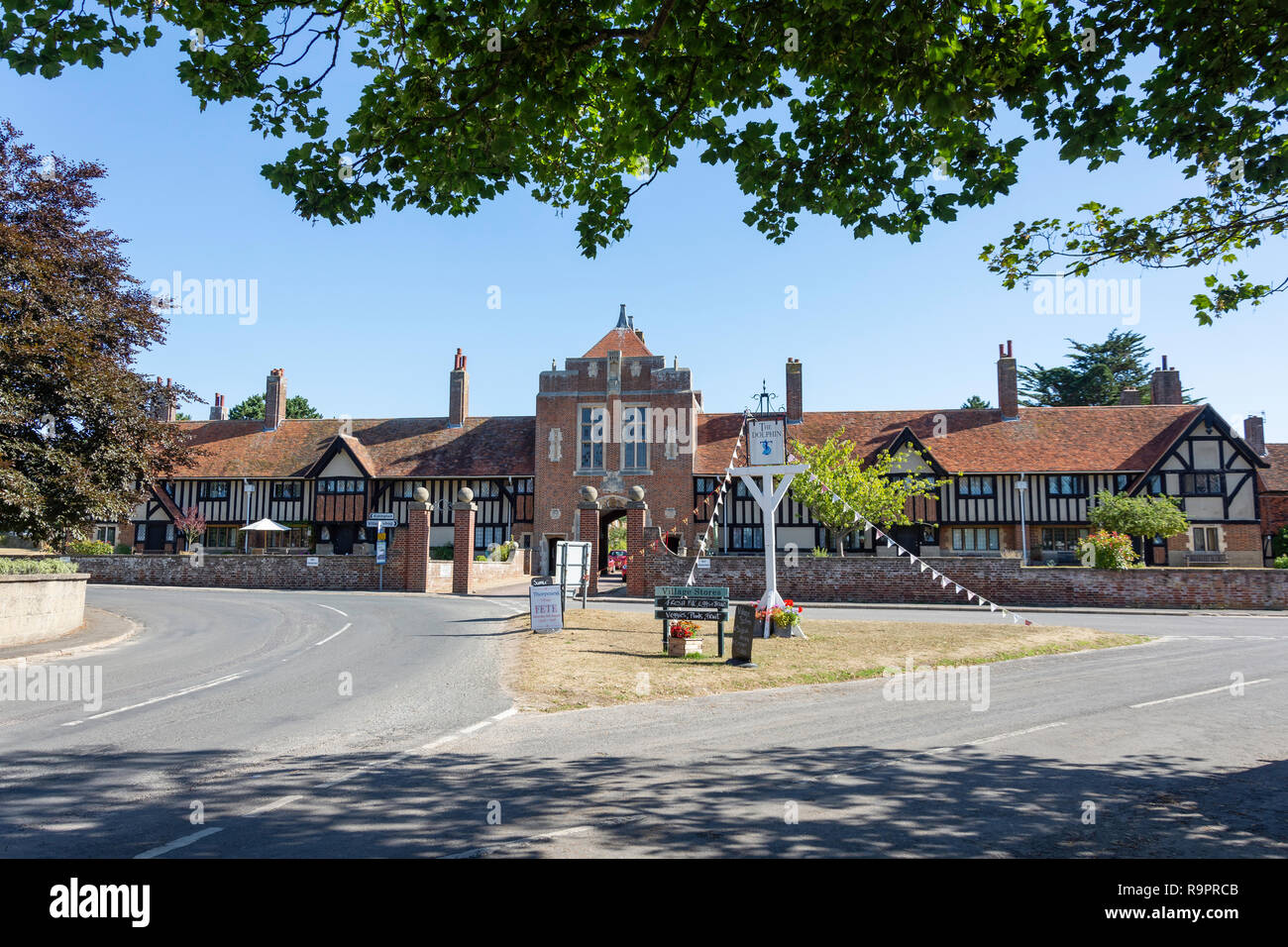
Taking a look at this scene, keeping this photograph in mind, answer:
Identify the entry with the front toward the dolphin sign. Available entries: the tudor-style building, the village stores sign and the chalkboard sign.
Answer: the tudor-style building

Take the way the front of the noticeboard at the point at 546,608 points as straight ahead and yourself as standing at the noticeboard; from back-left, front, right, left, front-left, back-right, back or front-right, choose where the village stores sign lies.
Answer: front-left

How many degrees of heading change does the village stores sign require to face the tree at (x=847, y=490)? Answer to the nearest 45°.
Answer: approximately 180°

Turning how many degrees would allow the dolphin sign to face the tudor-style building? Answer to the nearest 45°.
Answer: approximately 180°

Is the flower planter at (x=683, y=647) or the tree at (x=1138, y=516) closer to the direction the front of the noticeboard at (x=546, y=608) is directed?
the flower planter

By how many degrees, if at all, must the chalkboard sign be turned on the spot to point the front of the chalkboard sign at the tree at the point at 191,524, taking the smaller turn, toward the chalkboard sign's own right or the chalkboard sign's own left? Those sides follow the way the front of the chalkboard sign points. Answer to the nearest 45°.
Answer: approximately 135° to the chalkboard sign's own right

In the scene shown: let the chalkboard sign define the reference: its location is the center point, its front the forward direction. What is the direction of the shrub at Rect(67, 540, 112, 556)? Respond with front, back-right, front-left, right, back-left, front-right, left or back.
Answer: back-right

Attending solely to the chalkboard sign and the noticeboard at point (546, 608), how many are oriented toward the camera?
2

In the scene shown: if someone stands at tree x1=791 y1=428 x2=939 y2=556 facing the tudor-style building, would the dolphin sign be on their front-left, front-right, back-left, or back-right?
back-left

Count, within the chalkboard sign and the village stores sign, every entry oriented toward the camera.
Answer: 2

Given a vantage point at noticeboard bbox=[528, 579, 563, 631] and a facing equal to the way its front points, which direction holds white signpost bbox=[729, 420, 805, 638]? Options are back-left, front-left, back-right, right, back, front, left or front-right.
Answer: left

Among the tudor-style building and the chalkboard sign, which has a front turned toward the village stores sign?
the tudor-style building

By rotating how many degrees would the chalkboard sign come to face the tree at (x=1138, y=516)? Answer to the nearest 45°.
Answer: approximately 135° to its left
